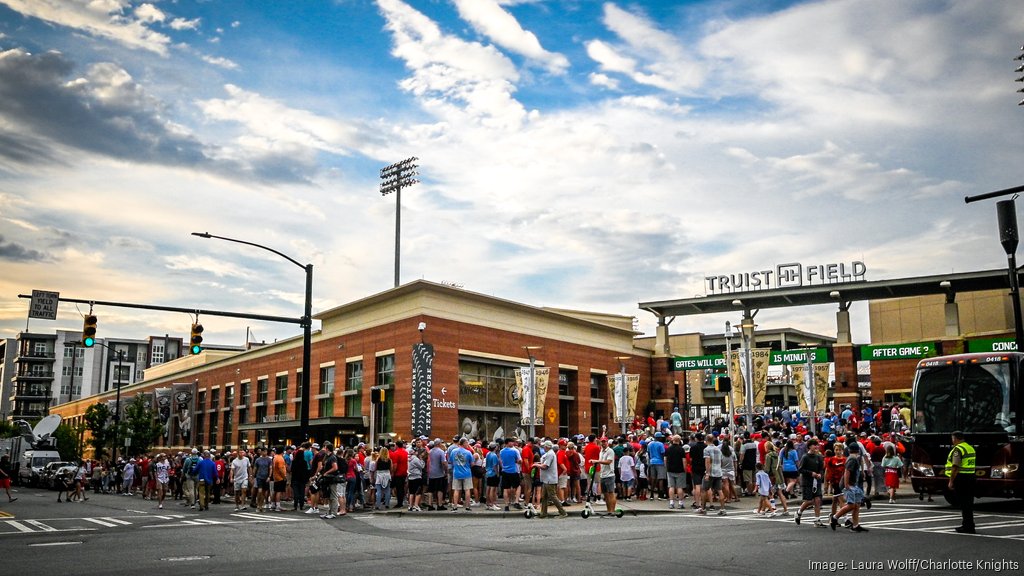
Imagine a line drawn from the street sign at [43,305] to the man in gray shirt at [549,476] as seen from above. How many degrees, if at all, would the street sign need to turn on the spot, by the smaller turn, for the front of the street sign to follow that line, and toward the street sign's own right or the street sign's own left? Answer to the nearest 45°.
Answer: approximately 45° to the street sign's own left

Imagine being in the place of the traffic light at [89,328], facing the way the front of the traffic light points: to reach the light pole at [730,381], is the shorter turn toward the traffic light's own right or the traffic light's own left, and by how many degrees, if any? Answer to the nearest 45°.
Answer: approximately 90° to the traffic light's own left

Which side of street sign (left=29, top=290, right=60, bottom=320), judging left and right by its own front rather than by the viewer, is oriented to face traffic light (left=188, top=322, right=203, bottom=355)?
left

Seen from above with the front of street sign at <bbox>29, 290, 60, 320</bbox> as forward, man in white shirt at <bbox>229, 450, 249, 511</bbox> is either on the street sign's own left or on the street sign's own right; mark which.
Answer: on the street sign's own left

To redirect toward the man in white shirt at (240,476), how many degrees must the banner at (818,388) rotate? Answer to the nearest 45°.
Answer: approximately 45° to its right

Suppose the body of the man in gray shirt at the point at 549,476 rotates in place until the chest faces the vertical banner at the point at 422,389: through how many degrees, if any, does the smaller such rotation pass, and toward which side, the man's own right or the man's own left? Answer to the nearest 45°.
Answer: approximately 90° to the man's own right

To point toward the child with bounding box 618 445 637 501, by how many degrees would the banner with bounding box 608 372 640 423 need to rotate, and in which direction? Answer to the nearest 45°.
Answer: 0° — it already faces them
